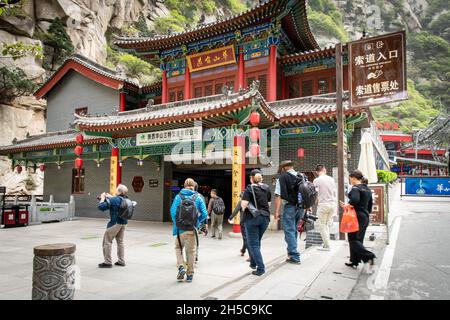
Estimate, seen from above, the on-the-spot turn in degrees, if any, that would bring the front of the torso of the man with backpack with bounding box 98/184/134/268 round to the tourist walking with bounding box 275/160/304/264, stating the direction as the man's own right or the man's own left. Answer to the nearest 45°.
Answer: approximately 180°

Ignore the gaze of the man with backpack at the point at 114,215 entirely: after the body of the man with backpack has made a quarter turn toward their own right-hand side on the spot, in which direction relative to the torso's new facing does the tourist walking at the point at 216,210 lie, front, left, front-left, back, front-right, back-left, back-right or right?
front

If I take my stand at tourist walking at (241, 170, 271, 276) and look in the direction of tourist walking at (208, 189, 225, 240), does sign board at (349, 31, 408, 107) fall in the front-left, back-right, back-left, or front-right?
front-right

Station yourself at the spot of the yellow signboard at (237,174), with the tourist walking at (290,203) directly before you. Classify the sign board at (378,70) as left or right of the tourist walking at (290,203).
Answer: left

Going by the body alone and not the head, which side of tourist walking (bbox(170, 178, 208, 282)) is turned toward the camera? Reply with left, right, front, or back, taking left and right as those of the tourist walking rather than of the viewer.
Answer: back

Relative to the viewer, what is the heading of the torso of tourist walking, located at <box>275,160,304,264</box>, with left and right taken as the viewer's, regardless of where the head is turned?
facing away from the viewer and to the left of the viewer

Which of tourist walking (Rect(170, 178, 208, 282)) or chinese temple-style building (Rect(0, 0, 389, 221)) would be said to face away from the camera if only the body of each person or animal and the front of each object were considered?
the tourist walking

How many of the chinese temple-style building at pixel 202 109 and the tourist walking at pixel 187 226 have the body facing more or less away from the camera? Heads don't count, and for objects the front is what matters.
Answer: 1

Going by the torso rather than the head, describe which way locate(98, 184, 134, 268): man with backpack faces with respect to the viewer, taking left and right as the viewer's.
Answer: facing away from the viewer and to the left of the viewer

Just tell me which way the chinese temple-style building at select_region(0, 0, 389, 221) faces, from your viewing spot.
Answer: facing the viewer and to the left of the viewer

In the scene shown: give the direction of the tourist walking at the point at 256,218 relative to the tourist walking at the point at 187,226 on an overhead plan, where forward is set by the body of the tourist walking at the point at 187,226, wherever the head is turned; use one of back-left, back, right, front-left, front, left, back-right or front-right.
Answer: right

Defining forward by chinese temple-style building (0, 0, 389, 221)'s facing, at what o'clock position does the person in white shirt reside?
The person in white shirt is roughly at 10 o'clock from the chinese temple-style building.

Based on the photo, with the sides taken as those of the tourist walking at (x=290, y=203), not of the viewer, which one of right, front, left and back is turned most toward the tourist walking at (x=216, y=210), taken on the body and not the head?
front

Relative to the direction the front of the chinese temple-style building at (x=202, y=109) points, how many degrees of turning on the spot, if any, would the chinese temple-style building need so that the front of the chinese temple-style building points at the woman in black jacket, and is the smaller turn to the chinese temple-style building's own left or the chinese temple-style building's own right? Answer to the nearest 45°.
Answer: approximately 45° to the chinese temple-style building's own left
